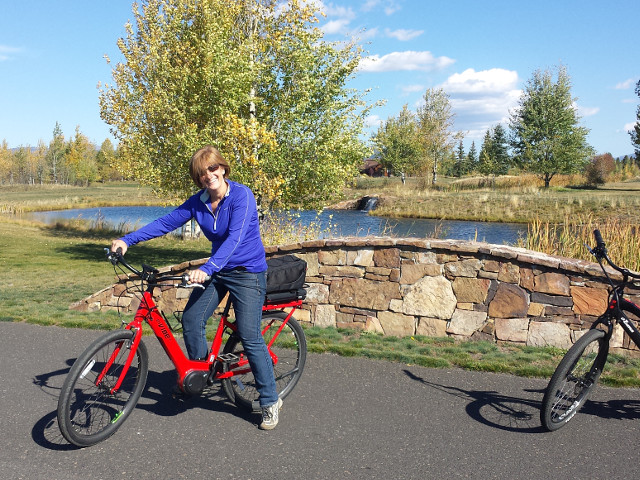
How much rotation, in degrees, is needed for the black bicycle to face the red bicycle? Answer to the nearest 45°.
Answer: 0° — it already faces it

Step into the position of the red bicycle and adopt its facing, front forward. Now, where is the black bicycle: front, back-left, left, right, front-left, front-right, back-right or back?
back-left

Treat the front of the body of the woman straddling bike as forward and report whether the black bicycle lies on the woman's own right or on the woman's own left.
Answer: on the woman's own left

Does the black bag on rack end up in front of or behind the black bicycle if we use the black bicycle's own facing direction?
in front

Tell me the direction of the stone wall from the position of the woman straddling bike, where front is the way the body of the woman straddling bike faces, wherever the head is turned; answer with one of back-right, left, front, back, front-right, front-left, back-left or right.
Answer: back

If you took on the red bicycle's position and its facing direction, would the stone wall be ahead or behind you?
behind

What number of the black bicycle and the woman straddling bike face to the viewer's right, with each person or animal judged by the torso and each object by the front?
0

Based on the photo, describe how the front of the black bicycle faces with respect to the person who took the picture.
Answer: facing the viewer and to the left of the viewer

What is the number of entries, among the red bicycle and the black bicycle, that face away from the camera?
0

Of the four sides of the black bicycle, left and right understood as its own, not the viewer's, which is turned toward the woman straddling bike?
front
